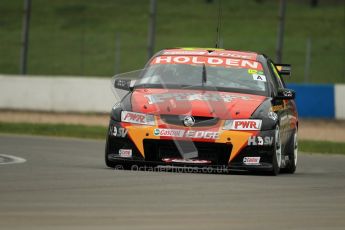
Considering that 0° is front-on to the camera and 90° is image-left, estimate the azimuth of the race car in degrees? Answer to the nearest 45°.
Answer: approximately 0°
